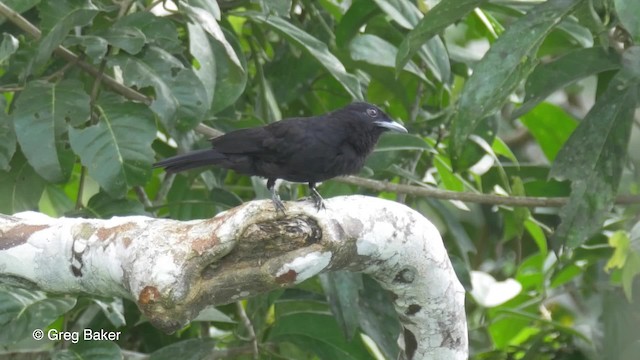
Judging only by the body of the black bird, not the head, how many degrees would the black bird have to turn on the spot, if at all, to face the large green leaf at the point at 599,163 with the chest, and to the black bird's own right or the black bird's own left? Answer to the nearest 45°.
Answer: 0° — it already faces it

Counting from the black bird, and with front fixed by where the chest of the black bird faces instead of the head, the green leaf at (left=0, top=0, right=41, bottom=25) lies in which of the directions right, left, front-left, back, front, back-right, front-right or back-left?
back

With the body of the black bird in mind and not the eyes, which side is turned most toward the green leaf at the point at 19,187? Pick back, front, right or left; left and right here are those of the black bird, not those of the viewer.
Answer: back

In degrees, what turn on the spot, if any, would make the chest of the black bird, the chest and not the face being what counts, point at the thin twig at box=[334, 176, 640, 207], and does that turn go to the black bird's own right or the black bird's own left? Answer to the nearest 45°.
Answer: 0° — it already faces it

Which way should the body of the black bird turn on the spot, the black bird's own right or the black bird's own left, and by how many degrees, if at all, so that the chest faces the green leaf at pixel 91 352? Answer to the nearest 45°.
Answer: approximately 135° to the black bird's own right

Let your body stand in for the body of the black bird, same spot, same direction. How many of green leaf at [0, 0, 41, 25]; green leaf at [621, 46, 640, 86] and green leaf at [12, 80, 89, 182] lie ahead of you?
1

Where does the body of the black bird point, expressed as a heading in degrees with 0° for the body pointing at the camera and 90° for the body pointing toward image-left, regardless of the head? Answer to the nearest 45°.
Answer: approximately 270°

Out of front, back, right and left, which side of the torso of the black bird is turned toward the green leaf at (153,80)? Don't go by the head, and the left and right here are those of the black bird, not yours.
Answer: back

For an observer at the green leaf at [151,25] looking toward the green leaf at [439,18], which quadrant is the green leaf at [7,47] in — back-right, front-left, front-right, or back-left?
back-right

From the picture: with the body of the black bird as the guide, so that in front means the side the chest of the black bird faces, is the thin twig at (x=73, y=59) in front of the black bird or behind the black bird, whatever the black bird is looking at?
behind
